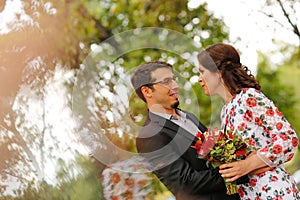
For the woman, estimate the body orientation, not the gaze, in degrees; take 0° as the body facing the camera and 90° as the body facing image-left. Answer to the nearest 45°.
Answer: approximately 90°

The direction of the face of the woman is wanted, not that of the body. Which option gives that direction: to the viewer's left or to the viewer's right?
to the viewer's left
